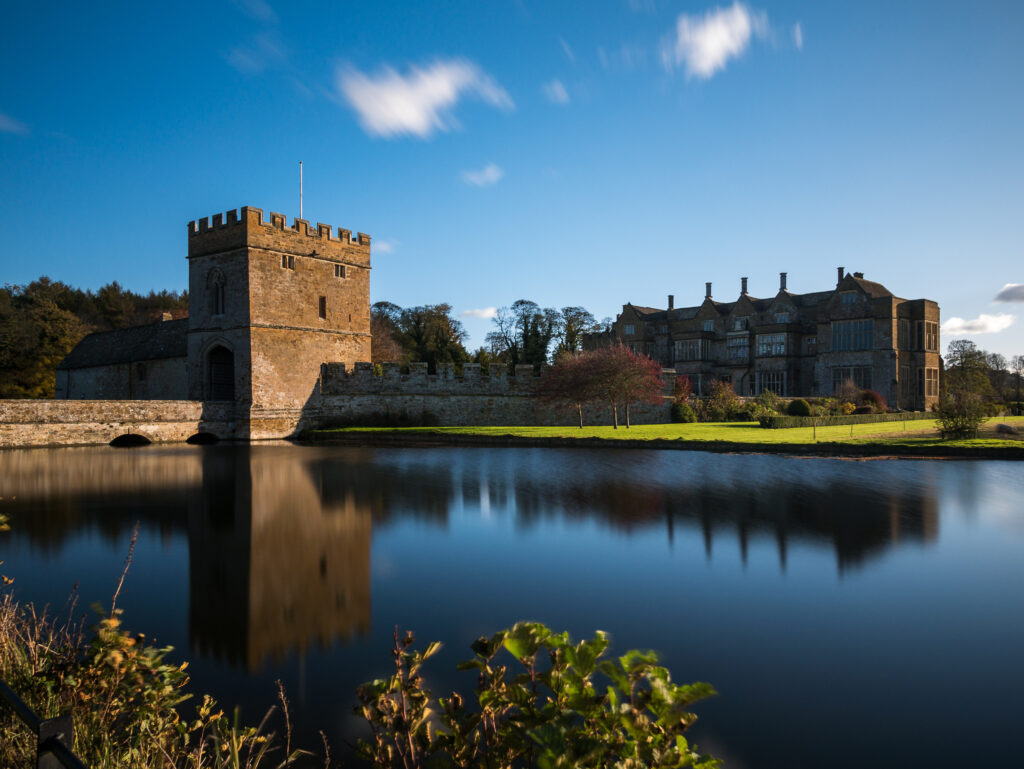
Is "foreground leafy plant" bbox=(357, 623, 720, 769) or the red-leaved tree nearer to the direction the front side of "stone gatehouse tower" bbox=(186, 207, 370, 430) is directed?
the foreground leafy plant

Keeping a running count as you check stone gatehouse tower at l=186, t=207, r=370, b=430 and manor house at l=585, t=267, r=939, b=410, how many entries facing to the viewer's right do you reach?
0

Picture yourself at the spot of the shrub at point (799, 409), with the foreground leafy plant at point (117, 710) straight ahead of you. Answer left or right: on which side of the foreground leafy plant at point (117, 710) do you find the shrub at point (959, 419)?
left

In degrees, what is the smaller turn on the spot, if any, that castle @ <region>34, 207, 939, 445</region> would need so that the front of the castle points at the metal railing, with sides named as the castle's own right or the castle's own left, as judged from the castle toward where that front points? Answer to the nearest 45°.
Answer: approximately 45° to the castle's own left

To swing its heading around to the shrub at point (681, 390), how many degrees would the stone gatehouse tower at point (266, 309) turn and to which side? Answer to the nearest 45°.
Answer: approximately 135° to its left

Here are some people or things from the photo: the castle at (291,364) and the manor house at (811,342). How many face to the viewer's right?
0

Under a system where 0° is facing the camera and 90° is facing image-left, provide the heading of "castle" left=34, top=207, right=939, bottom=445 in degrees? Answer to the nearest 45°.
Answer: approximately 45°

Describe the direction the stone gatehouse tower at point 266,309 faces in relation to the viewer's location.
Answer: facing the viewer and to the left of the viewer

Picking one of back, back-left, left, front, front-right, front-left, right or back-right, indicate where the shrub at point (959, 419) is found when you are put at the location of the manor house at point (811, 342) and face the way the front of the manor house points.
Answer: front-left
